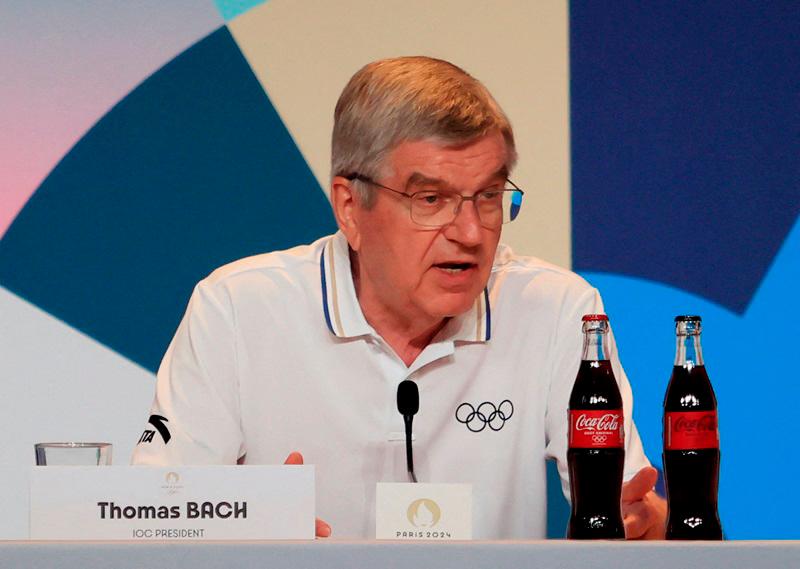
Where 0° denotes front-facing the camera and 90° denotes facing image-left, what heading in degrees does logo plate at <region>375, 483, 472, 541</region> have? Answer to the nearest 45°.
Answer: approximately 0°

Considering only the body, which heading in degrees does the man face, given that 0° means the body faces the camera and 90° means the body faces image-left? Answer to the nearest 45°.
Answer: approximately 0°

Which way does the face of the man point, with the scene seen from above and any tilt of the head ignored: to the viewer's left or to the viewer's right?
to the viewer's right

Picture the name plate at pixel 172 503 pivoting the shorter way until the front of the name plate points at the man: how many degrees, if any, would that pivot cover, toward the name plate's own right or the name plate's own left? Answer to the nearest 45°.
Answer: approximately 135° to the name plate's own left

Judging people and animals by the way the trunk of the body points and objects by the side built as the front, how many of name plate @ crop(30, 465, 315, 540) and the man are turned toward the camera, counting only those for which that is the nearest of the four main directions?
2
